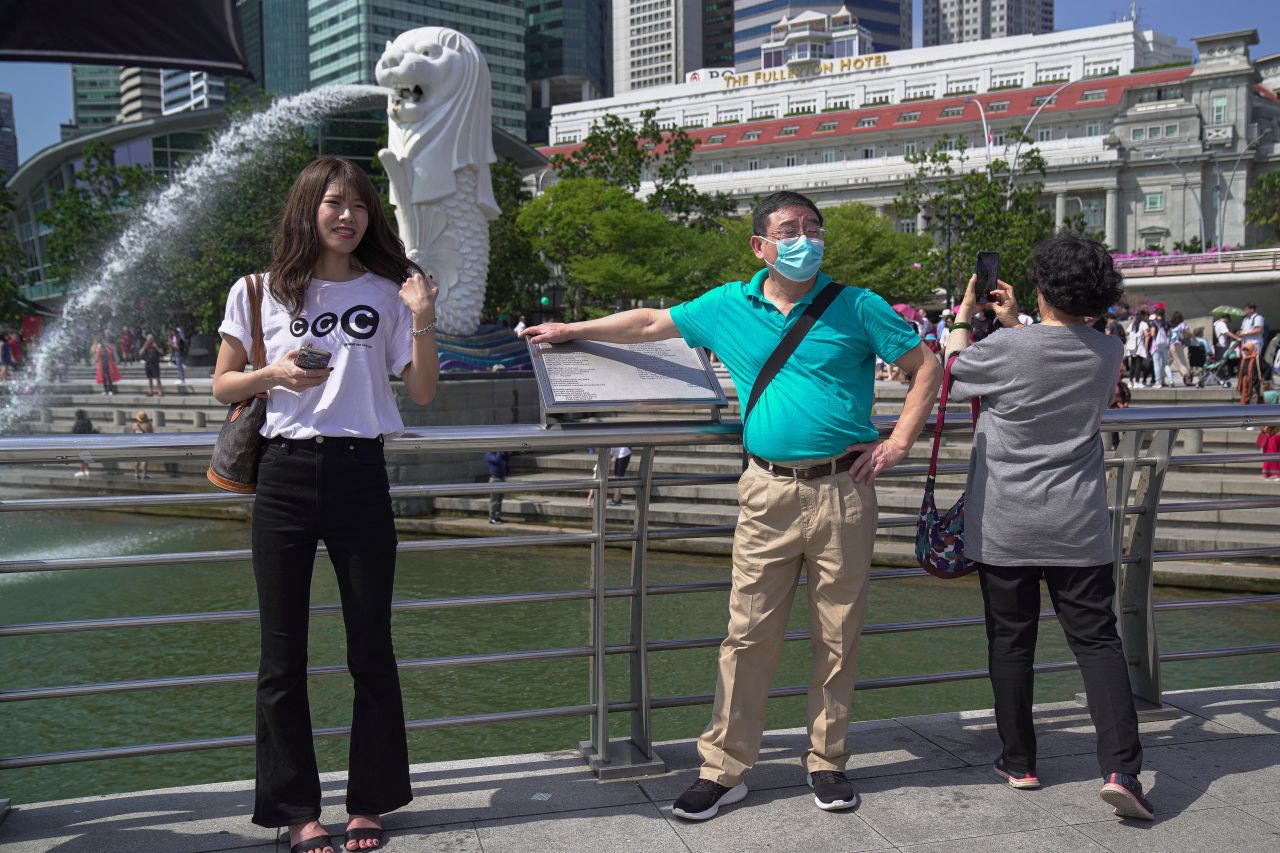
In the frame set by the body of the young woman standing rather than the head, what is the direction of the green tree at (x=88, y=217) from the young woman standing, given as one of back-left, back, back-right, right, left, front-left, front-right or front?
back

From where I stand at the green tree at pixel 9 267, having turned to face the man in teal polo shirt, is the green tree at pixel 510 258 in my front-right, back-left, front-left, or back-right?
front-left

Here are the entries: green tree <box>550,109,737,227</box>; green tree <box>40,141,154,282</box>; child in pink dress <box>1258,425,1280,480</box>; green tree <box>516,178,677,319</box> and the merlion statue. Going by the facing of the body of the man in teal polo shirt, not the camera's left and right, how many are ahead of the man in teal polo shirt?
0

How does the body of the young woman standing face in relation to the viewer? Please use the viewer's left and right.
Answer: facing the viewer

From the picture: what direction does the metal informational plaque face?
toward the camera

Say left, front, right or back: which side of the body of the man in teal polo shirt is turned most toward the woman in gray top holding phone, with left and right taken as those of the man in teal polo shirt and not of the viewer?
left

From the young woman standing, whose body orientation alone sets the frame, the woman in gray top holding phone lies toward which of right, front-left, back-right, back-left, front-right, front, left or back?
left

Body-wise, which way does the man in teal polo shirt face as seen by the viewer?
toward the camera

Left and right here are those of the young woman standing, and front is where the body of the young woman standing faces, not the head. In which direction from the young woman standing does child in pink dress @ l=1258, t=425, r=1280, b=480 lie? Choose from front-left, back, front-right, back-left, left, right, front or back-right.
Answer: back-left

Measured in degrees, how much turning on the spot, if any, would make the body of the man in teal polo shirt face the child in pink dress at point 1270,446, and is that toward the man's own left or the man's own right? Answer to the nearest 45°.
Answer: approximately 135° to the man's own left

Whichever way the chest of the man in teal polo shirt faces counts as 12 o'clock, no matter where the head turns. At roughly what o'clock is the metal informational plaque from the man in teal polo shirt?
The metal informational plaque is roughly at 4 o'clock from the man in teal polo shirt.

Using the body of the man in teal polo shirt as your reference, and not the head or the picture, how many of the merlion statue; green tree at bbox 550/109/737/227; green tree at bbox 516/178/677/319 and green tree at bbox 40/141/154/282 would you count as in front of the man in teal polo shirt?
0

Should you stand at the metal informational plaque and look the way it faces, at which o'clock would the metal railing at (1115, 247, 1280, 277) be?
The metal railing is roughly at 7 o'clock from the metal informational plaque.

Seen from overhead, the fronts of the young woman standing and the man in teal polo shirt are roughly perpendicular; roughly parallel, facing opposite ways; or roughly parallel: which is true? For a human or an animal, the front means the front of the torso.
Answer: roughly parallel

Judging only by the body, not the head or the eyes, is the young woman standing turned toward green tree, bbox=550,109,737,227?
no

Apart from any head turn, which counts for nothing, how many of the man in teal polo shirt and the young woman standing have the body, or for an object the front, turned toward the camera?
2

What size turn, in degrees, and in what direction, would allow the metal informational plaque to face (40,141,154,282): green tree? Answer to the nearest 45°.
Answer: approximately 135° to its right

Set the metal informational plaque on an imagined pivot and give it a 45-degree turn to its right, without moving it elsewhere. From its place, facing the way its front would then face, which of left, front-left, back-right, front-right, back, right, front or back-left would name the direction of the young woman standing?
front

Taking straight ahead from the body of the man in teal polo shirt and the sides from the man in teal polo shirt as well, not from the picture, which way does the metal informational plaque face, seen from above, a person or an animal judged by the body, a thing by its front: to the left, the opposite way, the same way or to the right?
the same way

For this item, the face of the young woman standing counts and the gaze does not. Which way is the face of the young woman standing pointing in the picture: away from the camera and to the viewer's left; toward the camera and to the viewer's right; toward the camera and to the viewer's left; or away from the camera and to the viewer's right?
toward the camera and to the viewer's right

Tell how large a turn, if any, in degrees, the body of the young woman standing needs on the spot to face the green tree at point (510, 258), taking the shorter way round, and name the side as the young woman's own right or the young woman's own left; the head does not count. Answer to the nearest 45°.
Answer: approximately 180°
